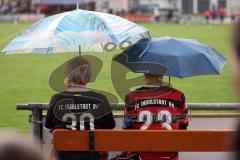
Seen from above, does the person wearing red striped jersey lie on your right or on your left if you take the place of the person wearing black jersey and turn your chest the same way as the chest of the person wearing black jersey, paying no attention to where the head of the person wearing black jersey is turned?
on your right

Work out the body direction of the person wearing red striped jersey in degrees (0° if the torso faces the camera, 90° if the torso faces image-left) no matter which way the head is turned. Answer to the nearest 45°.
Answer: approximately 180°

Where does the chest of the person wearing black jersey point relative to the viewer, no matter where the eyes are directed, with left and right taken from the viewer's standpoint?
facing away from the viewer

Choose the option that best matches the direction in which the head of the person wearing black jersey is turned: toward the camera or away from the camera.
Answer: away from the camera
